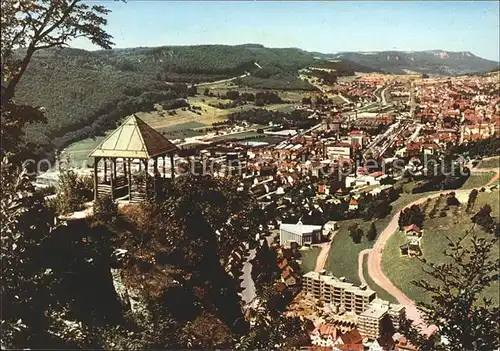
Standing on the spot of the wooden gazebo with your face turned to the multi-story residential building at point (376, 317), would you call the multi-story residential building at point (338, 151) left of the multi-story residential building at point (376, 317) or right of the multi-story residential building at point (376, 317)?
left

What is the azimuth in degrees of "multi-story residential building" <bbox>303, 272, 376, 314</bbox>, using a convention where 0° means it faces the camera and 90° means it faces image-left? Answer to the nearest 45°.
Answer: approximately 45°
